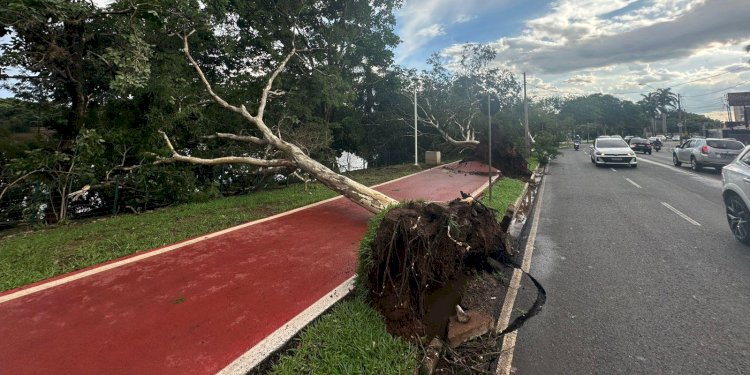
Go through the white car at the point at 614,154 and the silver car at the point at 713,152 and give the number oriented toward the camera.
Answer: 1

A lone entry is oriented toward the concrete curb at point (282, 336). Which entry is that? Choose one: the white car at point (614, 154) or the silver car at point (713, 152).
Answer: the white car

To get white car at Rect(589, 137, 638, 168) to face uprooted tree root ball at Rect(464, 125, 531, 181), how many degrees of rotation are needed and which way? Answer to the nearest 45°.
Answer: approximately 45° to its right

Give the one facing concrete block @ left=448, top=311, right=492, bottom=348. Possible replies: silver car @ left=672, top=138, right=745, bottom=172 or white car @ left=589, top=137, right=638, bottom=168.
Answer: the white car

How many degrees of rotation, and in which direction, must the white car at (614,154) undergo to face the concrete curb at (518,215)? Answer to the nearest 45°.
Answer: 0° — it already faces it

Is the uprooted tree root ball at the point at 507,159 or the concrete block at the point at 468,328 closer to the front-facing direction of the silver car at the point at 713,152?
the uprooted tree root ball

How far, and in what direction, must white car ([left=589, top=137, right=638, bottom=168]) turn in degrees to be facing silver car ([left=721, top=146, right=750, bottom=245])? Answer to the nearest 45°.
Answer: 0° — it already faces it

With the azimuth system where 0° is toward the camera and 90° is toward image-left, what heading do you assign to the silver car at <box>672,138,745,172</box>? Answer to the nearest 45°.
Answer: approximately 135°

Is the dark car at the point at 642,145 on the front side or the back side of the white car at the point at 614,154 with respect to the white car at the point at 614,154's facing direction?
on the back side
